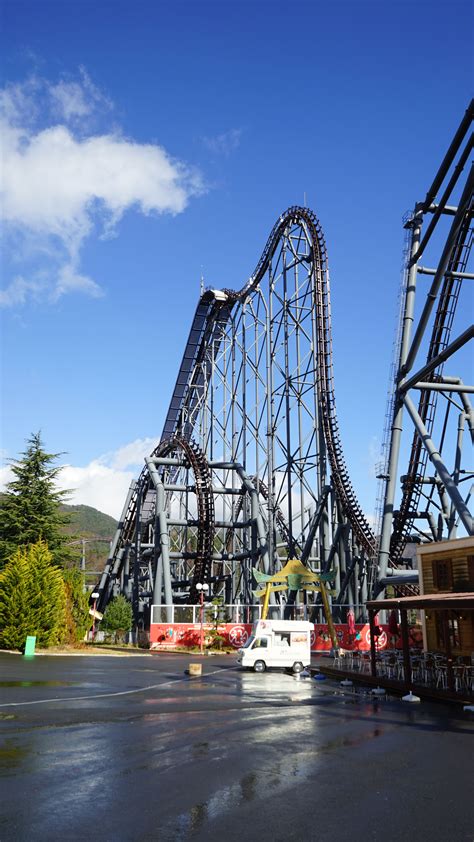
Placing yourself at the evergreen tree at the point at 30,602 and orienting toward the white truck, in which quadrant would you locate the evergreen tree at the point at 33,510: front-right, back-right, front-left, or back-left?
back-left

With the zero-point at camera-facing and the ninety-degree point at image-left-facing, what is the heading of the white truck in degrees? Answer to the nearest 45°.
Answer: approximately 90°

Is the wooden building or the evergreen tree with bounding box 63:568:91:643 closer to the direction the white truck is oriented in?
the evergreen tree

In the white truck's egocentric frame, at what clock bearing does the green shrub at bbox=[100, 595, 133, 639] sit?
The green shrub is roughly at 2 o'clock from the white truck.

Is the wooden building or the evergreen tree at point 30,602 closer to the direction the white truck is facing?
the evergreen tree

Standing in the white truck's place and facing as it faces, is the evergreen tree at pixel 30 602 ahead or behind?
ahead

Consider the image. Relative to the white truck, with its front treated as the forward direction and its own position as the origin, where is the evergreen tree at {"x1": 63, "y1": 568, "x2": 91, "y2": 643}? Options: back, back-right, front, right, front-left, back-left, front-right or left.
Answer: front-right

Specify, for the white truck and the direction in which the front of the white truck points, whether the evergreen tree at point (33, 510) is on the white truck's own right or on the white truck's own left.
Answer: on the white truck's own right
